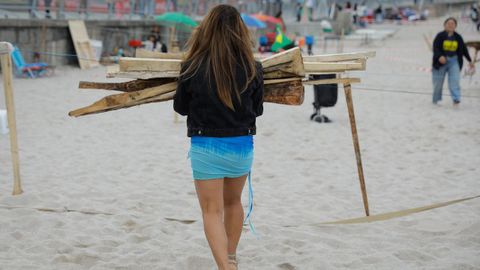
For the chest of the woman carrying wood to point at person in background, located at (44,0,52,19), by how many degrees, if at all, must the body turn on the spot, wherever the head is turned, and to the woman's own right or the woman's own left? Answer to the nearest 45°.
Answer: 0° — they already face them

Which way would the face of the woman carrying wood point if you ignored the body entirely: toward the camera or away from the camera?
away from the camera

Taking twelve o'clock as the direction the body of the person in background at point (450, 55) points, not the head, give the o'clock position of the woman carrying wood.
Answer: The woman carrying wood is roughly at 12 o'clock from the person in background.

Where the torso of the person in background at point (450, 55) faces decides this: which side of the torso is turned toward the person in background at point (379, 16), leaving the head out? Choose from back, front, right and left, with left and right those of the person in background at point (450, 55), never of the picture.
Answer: back

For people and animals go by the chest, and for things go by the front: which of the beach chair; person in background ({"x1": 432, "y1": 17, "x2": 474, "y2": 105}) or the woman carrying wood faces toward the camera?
the person in background

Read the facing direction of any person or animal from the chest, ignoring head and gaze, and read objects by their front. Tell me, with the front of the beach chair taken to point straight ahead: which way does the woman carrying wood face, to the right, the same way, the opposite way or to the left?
to the left

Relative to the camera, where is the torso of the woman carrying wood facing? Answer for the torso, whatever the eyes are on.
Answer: away from the camera

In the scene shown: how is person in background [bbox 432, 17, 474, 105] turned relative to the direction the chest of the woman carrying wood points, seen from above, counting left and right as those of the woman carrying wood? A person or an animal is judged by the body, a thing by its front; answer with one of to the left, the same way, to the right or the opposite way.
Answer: the opposite way

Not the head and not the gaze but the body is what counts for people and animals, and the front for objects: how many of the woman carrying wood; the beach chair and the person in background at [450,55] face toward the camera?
1

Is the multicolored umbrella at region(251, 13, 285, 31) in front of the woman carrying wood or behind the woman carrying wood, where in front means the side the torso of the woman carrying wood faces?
in front

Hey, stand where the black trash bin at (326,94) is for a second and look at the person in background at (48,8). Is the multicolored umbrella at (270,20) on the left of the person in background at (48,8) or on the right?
right

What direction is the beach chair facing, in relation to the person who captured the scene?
facing to the right of the viewer

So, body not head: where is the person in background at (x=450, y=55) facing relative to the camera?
toward the camera

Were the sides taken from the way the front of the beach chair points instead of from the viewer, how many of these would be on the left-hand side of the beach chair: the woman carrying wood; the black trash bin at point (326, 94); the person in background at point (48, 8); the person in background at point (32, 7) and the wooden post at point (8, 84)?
2

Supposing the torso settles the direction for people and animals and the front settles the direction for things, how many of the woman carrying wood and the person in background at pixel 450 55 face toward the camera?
1

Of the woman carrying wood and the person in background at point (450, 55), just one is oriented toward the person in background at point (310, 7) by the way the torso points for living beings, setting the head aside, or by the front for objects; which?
the woman carrying wood

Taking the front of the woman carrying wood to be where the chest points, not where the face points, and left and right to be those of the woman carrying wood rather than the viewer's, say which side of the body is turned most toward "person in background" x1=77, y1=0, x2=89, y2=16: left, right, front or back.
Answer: front

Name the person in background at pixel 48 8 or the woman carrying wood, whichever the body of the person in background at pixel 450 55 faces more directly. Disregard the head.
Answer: the woman carrying wood
